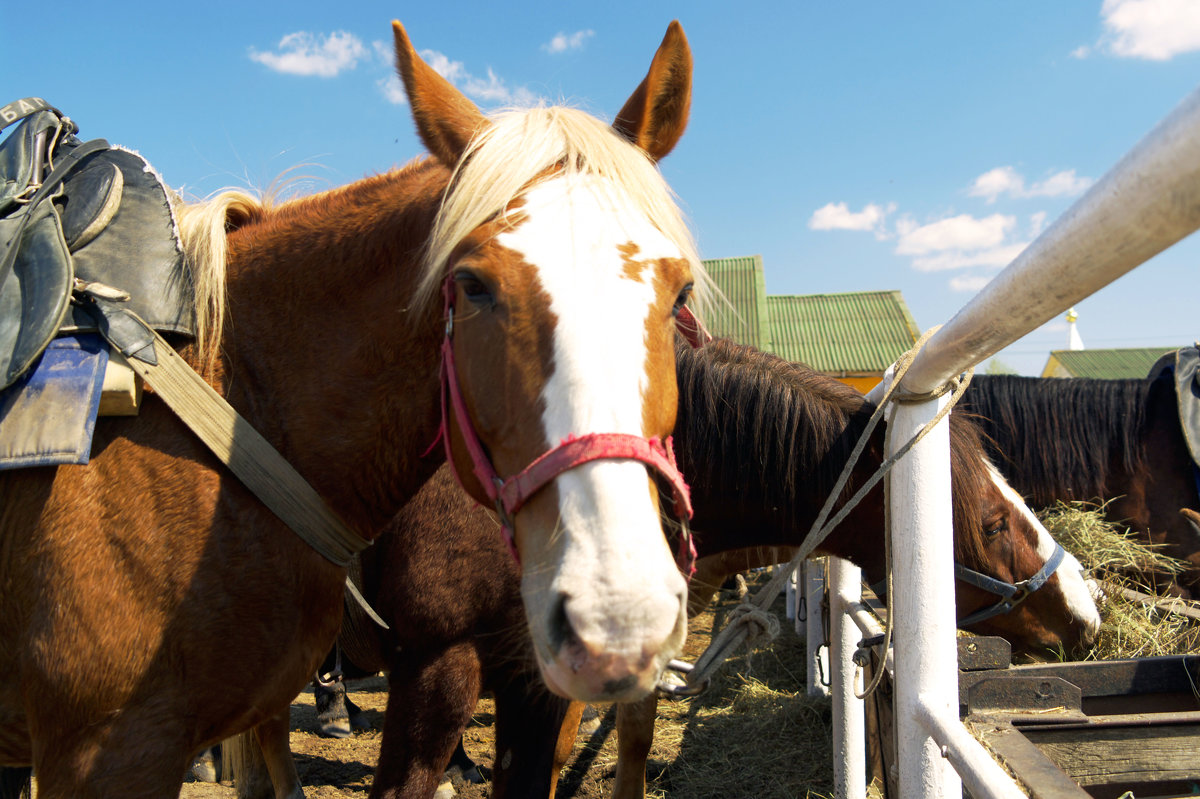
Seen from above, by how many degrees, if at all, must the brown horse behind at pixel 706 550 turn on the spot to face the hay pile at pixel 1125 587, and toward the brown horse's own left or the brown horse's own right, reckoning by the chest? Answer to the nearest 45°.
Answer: approximately 45° to the brown horse's own left

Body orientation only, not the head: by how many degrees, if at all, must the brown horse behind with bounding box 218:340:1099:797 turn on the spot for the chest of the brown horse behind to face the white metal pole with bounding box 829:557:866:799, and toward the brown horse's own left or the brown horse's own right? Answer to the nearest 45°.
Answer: approximately 45° to the brown horse's own left

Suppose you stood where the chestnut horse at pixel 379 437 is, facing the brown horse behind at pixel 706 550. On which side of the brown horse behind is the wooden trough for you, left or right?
right

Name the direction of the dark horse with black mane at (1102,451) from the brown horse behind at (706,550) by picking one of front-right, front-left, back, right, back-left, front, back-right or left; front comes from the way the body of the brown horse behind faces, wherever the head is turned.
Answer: front-left

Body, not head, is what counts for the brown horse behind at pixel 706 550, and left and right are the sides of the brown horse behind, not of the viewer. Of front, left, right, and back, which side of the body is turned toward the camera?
right

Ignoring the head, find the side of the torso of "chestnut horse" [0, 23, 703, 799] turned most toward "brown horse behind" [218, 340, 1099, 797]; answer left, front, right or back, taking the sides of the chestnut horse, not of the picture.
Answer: left
